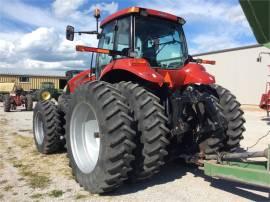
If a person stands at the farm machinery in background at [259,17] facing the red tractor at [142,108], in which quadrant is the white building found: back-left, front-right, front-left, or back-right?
front-right

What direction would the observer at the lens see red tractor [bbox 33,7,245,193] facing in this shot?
facing away from the viewer and to the left of the viewer

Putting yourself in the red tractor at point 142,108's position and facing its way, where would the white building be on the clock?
The white building is roughly at 2 o'clock from the red tractor.

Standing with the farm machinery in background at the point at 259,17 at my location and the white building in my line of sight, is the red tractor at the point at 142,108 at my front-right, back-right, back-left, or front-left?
front-left

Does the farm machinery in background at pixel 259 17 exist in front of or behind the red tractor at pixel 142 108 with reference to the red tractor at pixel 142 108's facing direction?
behind
